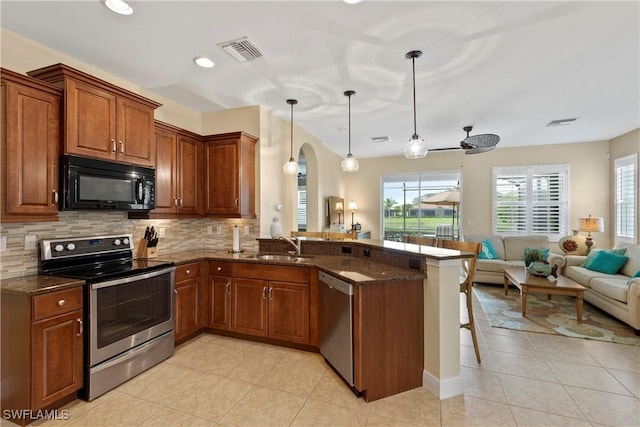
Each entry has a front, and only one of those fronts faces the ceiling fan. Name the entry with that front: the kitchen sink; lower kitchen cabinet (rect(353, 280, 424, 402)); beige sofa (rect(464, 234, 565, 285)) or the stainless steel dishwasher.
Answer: the beige sofa

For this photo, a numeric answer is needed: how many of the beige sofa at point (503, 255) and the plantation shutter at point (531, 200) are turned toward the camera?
2

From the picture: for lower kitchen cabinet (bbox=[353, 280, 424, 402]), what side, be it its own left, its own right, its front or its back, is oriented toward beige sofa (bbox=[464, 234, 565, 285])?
back

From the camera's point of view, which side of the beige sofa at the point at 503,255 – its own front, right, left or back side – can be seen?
front

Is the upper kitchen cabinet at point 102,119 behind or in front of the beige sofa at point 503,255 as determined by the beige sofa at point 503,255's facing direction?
in front

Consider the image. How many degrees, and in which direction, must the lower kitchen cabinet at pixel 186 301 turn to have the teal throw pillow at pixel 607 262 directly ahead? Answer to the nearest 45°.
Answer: approximately 45° to its left

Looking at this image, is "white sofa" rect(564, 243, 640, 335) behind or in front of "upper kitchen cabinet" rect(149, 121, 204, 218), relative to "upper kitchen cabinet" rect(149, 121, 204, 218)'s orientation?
in front

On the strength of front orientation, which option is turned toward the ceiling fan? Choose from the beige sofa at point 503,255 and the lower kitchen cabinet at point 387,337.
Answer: the beige sofa

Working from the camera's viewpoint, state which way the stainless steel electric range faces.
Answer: facing the viewer and to the right of the viewer

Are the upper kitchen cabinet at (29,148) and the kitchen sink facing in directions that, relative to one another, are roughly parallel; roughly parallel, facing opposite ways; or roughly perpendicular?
roughly perpendicular

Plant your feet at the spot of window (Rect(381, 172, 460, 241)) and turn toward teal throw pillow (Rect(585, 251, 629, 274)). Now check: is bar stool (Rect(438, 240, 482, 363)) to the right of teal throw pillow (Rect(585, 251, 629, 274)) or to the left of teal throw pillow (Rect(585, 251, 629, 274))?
right

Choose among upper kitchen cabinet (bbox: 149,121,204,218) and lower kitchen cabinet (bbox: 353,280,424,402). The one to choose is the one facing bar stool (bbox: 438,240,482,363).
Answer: the upper kitchen cabinet
